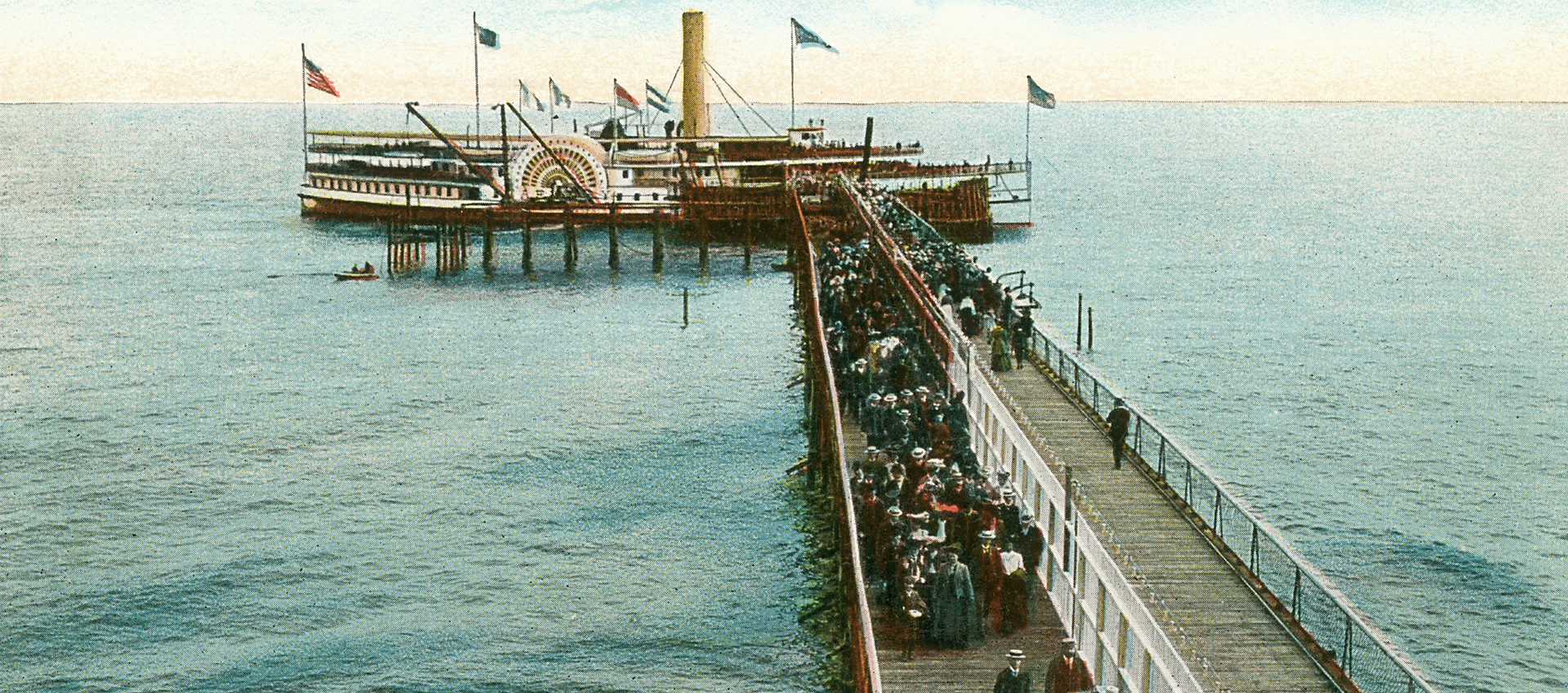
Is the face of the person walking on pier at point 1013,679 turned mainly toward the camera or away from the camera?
toward the camera

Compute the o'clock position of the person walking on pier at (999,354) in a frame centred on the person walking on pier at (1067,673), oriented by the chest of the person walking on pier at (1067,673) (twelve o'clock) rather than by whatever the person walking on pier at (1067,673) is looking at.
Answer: the person walking on pier at (999,354) is roughly at 6 o'clock from the person walking on pier at (1067,673).

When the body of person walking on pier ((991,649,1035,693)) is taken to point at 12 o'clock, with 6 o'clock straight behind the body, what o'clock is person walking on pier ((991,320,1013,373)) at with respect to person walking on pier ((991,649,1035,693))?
person walking on pier ((991,320,1013,373)) is roughly at 6 o'clock from person walking on pier ((991,649,1035,693)).

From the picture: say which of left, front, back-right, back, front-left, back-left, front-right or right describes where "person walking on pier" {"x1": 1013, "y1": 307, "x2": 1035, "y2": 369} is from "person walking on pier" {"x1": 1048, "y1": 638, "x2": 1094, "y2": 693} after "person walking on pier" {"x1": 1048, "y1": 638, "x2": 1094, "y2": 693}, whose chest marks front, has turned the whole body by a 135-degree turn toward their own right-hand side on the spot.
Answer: front-right

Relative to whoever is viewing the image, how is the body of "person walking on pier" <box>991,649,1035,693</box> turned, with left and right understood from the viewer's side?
facing the viewer

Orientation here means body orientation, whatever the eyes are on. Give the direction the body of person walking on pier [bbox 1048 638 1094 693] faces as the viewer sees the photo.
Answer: toward the camera

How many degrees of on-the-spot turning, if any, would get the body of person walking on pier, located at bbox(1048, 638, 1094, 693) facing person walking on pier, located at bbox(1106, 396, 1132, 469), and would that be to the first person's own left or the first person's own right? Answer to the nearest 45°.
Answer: approximately 180°

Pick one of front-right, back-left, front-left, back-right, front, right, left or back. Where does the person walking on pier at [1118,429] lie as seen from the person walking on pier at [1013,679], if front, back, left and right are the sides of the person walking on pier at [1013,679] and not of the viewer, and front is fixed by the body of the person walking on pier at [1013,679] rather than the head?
back

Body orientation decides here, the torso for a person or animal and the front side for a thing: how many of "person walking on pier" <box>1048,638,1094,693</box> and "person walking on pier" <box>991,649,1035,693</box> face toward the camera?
2

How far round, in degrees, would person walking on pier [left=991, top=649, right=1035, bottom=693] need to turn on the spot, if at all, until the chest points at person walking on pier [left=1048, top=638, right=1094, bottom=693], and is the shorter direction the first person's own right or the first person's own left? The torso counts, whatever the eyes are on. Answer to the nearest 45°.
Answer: approximately 135° to the first person's own left

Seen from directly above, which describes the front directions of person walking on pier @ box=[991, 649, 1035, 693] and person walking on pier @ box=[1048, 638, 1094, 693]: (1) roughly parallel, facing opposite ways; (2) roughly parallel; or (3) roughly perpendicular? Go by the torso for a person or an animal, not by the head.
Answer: roughly parallel
